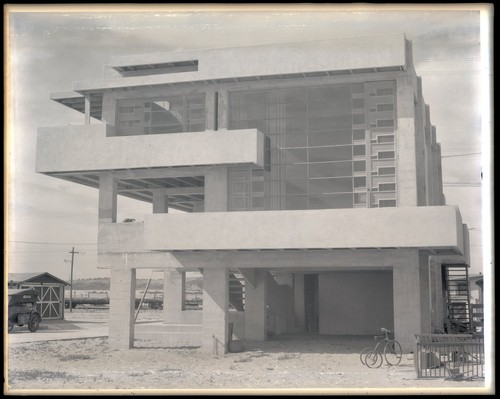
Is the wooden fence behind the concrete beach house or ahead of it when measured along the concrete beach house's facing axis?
ahead

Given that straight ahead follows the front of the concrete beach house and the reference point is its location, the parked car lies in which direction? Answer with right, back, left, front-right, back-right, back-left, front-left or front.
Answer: back-right

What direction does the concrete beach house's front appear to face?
toward the camera

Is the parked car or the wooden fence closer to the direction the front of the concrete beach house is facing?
the wooden fence
